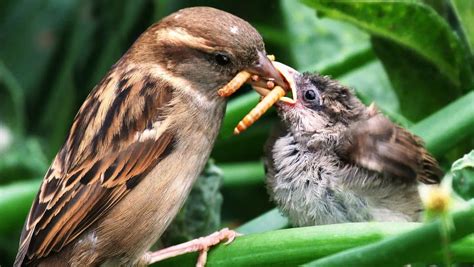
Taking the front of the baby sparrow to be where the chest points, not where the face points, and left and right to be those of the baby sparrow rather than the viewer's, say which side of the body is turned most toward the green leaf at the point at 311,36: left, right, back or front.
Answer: right

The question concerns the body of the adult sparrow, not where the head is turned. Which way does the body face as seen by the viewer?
to the viewer's right

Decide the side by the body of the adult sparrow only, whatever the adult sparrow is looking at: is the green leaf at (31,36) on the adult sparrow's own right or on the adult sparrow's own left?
on the adult sparrow's own left

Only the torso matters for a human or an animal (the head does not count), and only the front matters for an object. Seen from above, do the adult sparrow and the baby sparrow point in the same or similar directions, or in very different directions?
very different directions

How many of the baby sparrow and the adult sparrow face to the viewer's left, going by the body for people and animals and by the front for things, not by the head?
1

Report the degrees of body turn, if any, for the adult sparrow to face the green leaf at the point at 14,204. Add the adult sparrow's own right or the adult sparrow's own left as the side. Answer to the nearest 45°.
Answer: approximately 135° to the adult sparrow's own left

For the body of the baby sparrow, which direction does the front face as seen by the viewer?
to the viewer's left
